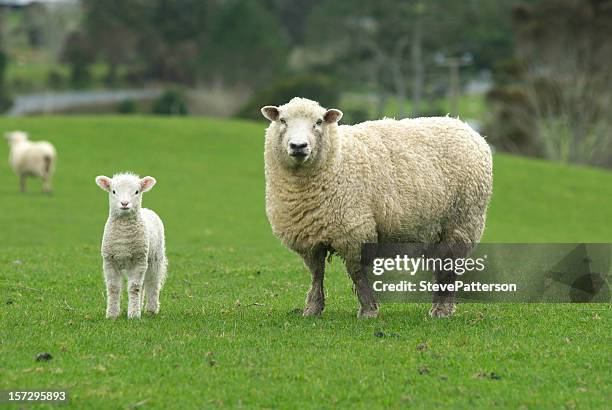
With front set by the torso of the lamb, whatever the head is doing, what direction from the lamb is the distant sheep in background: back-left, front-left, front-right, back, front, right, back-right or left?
back

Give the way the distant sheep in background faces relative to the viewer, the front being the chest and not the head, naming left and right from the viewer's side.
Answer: facing away from the viewer and to the left of the viewer

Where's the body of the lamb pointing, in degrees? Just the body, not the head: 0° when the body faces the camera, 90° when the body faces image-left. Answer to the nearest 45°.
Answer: approximately 0°

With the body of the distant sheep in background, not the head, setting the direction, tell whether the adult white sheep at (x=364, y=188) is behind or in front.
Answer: behind

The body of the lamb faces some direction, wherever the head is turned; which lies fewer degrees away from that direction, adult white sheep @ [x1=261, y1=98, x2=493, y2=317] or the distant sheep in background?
the adult white sheep

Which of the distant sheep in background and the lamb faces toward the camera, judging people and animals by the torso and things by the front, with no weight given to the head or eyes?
the lamb

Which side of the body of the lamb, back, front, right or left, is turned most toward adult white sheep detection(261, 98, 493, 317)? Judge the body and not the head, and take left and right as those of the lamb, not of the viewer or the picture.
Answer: left

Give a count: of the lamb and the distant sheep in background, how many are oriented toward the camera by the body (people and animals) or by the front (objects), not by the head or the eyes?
1
